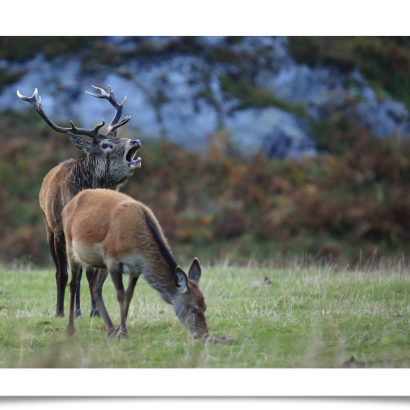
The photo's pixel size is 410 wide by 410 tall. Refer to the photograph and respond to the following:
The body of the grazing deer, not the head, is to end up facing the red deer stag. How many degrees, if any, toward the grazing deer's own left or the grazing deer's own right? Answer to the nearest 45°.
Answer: approximately 135° to the grazing deer's own left

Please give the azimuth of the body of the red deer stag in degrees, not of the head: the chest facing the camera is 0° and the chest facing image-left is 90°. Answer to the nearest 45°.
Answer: approximately 315°

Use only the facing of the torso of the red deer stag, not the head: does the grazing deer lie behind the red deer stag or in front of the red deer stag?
in front

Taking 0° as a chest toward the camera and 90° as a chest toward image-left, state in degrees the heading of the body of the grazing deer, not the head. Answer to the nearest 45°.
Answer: approximately 315°

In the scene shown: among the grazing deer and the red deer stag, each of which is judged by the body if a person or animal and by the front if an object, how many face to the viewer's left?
0
